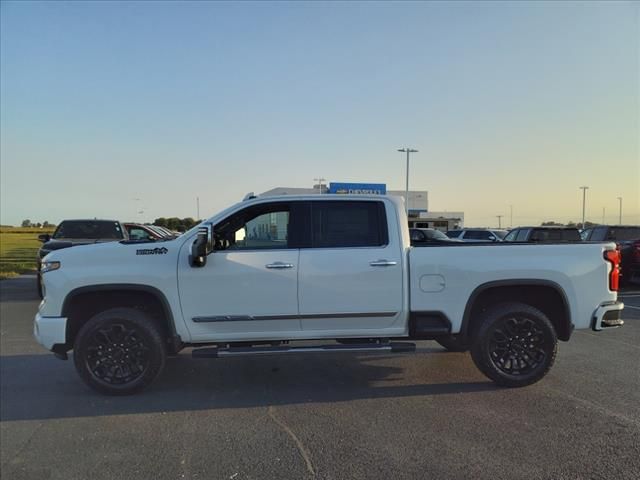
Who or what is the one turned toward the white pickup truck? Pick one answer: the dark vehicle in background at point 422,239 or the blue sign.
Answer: the blue sign

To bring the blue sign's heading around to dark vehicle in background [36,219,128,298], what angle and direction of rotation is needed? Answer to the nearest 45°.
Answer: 0° — it already faces it

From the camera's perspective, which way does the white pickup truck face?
to the viewer's left

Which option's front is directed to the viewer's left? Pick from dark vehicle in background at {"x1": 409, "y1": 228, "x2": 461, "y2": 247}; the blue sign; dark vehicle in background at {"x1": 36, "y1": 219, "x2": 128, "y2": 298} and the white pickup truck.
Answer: the white pickup truck

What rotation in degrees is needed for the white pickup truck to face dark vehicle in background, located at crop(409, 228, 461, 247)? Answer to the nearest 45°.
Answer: approximately 135° to its right

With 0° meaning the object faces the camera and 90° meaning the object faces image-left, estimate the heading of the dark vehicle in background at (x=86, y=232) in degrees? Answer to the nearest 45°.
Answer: approximately 0°

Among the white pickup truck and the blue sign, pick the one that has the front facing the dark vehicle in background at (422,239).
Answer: the blue sign

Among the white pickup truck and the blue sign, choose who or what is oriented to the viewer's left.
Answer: the white pickup truck

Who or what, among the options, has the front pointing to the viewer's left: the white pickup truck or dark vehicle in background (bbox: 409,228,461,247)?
the white pickup truck
